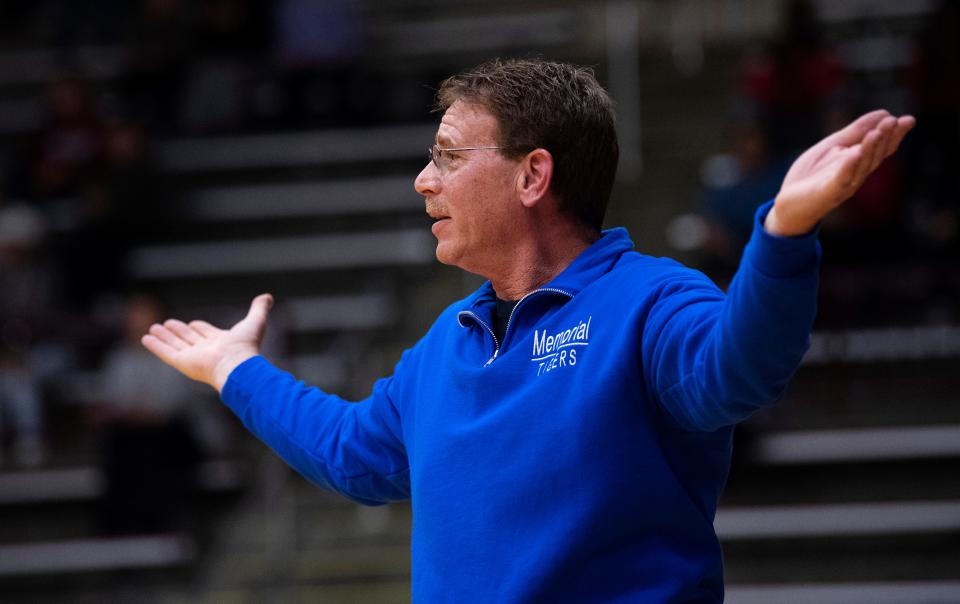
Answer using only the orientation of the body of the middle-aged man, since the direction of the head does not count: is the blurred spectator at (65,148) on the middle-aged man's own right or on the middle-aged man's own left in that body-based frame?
on the middle-aged man's own right

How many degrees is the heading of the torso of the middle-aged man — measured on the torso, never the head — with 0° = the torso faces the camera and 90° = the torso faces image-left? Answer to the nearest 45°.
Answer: approximately 45°

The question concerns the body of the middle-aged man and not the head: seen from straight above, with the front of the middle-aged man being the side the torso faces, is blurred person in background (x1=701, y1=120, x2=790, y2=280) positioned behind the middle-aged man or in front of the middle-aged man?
behind

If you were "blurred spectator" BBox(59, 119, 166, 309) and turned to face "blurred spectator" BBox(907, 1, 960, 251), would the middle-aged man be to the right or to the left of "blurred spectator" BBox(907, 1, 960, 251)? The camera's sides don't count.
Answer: right

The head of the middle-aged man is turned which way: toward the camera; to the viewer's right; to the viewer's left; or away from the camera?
to the viewer's left

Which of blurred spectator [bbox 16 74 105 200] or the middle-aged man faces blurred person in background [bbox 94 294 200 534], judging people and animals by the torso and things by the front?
the blurred spectator

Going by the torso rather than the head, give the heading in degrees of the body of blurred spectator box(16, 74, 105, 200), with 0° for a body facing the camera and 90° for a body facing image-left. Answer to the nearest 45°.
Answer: approximately 0°

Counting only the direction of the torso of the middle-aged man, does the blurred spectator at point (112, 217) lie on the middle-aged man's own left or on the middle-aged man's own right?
on the middle-aged man's own right

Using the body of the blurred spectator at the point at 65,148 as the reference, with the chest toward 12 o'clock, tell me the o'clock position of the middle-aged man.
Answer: The middle-aged man is roughly at 12 o'clock from the blurred spectator.
